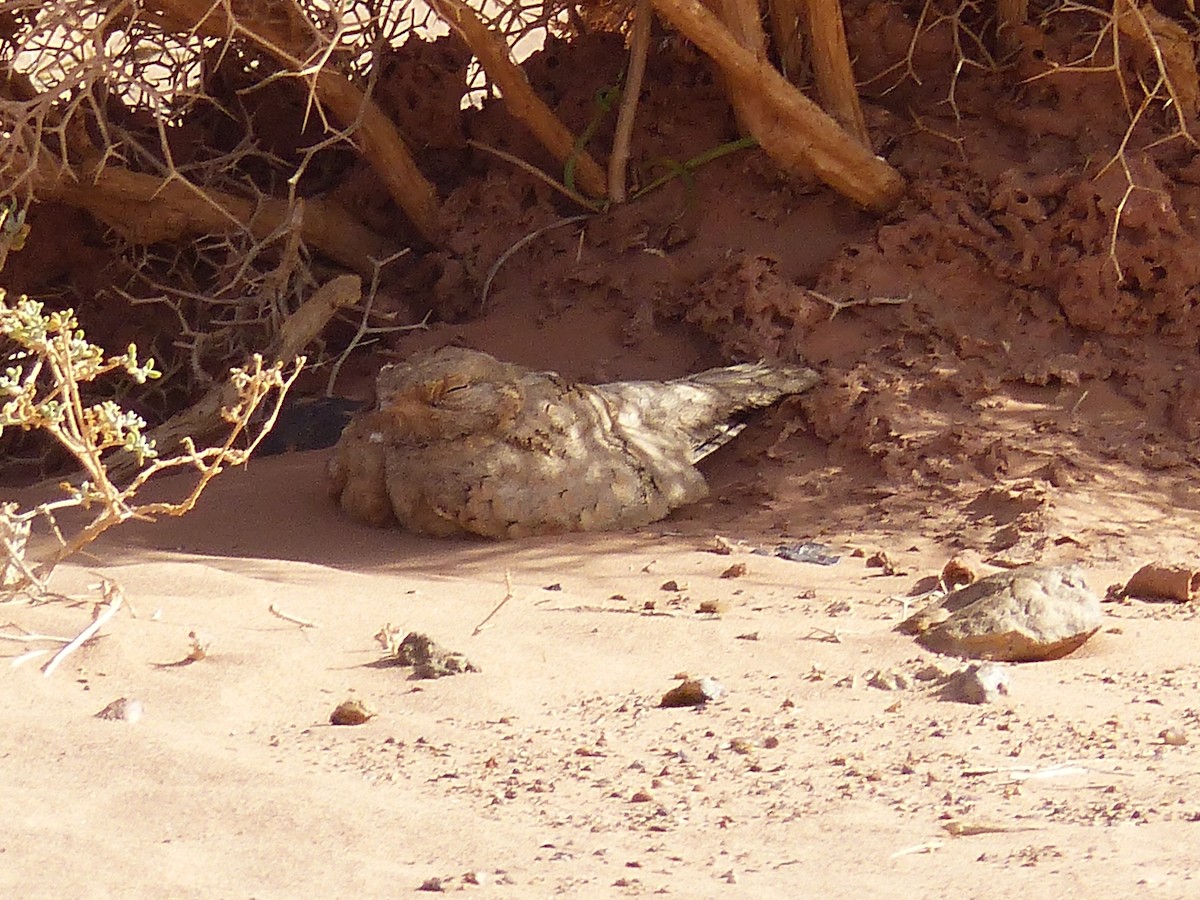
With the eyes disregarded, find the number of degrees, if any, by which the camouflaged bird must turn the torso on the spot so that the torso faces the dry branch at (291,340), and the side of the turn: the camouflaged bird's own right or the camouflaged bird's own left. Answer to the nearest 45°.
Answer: approximately 45° to the camouflaged bird's own right

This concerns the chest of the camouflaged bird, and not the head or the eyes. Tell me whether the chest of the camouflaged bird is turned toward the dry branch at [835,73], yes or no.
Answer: no

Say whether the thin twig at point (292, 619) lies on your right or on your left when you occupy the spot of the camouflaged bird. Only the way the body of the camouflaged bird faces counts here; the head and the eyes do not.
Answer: on your left

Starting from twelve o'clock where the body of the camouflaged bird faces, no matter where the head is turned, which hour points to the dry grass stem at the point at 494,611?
The dry grass stem is roughly at 9 o'clock from the camouflaged bird.

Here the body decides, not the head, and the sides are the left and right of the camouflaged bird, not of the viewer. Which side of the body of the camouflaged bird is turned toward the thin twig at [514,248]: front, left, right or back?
right

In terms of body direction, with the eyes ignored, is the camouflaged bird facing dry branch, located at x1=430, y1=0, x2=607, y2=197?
no

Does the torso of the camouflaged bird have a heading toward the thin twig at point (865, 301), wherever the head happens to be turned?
no

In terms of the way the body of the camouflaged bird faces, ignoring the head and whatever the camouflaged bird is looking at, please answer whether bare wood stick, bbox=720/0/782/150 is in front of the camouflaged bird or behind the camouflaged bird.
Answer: behind

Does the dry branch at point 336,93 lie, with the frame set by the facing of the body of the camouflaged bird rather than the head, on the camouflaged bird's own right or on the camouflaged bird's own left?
on the camouflaged bird's own right

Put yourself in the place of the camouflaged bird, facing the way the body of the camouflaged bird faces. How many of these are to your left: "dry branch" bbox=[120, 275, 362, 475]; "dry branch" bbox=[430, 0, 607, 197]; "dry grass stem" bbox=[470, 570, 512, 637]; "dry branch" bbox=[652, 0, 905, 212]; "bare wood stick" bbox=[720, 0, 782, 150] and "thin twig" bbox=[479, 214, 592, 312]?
1

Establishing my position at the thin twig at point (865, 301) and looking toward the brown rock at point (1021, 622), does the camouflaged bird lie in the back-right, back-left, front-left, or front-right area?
front-right

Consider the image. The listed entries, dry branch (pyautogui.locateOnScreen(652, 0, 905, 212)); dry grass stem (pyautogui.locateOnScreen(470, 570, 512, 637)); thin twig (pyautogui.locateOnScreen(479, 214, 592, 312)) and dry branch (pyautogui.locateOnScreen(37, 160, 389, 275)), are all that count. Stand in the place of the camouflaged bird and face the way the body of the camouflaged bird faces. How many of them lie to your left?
1

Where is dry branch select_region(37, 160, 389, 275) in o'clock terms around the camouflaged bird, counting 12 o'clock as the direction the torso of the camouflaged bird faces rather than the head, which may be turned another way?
The dry branch is roughly at 2 o'clock from the camouflaged bird.

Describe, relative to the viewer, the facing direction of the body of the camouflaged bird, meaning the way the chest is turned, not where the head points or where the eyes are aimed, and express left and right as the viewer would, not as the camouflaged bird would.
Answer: facing to the left of the viewer

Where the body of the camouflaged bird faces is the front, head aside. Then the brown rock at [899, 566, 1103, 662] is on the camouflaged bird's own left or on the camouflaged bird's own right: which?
on the camouflaged bird's own left
